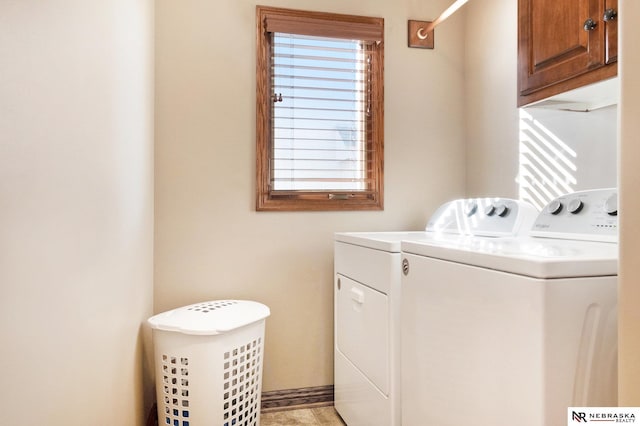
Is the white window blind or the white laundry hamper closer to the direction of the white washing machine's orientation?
the white laundry hamper

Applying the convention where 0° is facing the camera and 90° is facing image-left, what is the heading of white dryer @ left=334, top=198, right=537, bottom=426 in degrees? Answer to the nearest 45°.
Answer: approximately 45°

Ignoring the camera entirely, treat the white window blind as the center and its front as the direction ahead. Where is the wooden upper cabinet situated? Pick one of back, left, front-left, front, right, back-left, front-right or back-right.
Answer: front-left

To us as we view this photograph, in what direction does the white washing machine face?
facing the viewer and to the left of the viewer

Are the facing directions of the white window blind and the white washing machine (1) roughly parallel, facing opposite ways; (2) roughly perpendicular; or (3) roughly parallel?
roughly perpendicular

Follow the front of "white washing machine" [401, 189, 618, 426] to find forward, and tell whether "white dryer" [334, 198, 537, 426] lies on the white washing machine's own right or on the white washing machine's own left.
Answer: on the white washing machine's own right

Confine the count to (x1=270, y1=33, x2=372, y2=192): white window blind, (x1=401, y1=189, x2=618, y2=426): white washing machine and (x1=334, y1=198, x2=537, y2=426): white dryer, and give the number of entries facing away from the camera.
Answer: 0

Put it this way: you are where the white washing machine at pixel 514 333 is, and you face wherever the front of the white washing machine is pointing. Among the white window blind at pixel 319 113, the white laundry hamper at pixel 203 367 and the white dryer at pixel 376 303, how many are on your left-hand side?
0

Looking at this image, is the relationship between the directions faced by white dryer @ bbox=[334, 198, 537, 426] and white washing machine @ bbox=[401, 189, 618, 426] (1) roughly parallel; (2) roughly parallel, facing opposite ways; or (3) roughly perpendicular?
roughly parallel

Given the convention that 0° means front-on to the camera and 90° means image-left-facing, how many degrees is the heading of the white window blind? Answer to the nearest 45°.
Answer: approximately 0°

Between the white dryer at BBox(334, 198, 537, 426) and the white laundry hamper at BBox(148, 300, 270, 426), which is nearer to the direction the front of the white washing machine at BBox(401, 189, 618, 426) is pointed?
the white laundry hamper

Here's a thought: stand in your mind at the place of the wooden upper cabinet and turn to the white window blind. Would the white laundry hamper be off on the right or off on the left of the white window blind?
left

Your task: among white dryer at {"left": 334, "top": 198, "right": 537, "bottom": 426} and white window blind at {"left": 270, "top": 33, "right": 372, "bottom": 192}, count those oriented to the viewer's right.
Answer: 0
